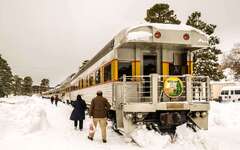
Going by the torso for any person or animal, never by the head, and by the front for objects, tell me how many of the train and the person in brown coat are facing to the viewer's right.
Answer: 0

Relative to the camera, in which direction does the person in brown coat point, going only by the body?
away from the camera

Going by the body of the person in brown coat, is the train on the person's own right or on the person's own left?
on the person's own right

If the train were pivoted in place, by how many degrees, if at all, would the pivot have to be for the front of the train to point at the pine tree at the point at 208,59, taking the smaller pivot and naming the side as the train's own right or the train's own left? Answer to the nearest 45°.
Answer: approximately 45° to the train's own right

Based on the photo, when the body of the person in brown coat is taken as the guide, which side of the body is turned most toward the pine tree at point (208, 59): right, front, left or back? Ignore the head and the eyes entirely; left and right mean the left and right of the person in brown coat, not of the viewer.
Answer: front

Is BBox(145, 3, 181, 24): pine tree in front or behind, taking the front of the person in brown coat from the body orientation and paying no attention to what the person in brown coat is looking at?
in front

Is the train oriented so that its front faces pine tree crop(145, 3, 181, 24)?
no

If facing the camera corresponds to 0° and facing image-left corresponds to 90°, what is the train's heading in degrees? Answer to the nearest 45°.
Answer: approximately 135°
